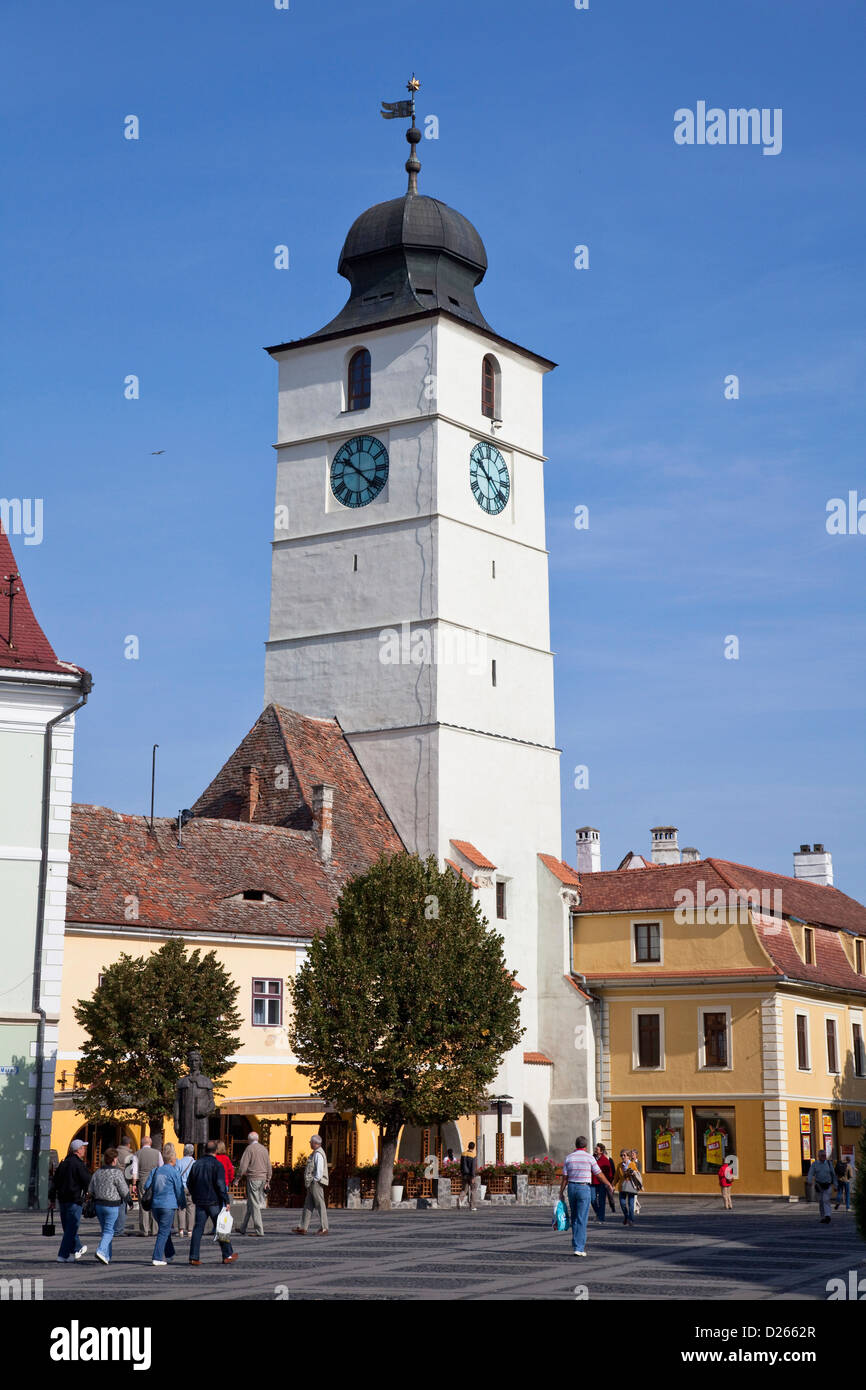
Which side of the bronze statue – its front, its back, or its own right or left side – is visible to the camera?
front

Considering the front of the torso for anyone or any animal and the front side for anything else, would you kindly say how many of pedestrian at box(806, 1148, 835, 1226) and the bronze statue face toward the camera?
2

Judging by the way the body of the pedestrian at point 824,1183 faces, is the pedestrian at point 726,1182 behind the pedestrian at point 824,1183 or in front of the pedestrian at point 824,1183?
behind

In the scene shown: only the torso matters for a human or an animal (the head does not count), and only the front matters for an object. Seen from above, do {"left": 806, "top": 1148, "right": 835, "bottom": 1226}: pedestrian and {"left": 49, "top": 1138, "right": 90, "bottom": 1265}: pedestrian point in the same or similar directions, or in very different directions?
very different directions

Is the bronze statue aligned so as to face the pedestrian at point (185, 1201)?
yes

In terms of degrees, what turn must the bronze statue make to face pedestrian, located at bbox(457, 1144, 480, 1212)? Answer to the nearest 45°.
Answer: approximately 135° to its left
